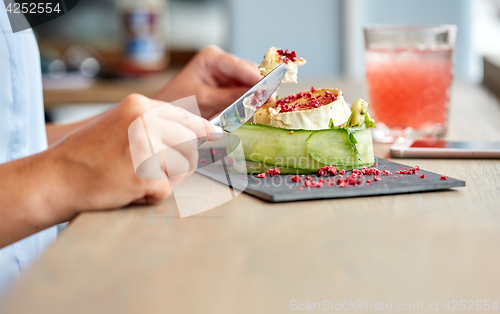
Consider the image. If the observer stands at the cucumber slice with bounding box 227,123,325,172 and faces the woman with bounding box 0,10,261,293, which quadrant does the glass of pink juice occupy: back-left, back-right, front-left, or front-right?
back-right

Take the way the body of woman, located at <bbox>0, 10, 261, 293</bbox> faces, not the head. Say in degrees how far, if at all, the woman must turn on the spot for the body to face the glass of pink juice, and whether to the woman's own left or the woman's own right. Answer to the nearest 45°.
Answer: approximately 45° to the woman's own left

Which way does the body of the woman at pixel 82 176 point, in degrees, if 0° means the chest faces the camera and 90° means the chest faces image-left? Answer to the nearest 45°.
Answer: approximately 270°
